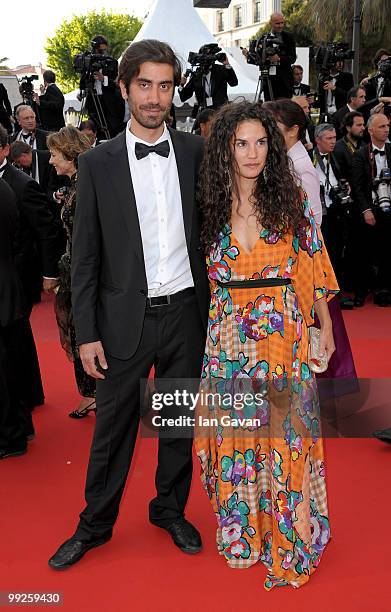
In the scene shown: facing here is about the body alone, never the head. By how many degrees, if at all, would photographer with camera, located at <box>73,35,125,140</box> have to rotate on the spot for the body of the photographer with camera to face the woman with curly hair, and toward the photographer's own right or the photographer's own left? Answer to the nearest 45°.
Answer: approximately 45° to the photographer's own left

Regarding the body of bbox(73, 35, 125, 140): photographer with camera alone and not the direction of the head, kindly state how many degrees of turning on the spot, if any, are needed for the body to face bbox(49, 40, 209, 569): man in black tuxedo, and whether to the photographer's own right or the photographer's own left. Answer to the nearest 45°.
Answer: approximately 45° to the photographer's own left

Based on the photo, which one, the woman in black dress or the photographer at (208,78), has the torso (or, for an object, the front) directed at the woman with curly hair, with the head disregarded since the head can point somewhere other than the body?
the photographer

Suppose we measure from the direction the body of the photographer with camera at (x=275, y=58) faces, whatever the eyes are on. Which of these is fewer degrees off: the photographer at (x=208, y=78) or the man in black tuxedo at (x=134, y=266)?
the man in black tuxedo

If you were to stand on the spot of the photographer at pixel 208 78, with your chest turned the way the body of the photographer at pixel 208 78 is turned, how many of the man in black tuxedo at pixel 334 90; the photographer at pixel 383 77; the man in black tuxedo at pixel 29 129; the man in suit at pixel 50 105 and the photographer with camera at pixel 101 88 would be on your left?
2

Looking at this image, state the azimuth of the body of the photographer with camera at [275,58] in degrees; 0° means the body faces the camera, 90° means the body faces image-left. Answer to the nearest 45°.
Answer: approximately 45°

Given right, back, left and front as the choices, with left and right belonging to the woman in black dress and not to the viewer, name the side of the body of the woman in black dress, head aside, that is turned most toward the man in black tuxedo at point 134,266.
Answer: left

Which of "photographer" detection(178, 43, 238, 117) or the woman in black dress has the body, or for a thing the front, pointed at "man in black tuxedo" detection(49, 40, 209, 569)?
the photographer

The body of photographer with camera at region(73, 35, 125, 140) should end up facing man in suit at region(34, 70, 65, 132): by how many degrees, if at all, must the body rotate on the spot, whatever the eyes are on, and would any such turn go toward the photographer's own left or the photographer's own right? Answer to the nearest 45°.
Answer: approximately 90° to the photographer's own right

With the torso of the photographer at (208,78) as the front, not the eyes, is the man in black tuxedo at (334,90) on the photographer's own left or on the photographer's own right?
on the photographer's own left

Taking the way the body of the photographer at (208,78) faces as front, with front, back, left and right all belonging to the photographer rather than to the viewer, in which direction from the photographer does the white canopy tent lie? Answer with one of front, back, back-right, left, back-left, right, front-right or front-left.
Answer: back

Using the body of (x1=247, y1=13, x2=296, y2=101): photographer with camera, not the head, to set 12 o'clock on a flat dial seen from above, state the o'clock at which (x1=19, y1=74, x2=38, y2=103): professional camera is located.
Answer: The professional camera is roughly at 2 o'clock from the photographer with camera.

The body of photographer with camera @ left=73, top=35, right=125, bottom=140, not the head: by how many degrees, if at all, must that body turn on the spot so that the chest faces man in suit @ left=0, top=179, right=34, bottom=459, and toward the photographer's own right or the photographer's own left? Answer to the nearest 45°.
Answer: approximately 45° to the photographer's own left
